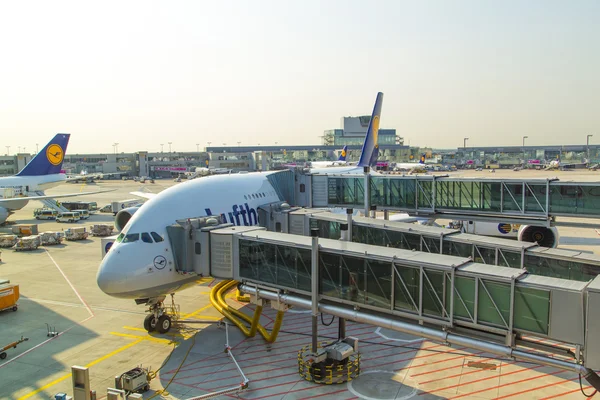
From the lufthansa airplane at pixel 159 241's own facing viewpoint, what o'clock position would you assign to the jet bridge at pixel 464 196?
The jet bridge is roughly at 9 o'clock from the lufthansa airplane.

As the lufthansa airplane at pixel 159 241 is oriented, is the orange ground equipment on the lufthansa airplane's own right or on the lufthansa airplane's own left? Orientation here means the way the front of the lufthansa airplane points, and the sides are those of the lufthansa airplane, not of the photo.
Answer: on the lufthansa airplane's own right

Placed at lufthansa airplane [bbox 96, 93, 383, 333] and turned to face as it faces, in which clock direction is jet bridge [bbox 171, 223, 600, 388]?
The jet bridge is roughly at 9 o'clock from the lufthansa airplane.

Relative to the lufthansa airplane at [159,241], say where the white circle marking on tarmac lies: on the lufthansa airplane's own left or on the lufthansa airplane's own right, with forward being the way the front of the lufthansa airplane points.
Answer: on the lufthansa airplane's own left

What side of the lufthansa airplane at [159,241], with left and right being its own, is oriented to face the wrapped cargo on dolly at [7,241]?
right

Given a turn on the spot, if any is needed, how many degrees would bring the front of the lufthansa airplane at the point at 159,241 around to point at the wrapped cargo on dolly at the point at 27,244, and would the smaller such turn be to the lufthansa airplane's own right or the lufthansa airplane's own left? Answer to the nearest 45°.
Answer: approximately 90° to the lufthansa airplane's own right

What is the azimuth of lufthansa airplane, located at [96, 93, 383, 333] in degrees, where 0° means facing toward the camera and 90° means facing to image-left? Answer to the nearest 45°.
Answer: approximately 45°

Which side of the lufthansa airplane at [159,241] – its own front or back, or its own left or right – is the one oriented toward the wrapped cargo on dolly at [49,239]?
right
